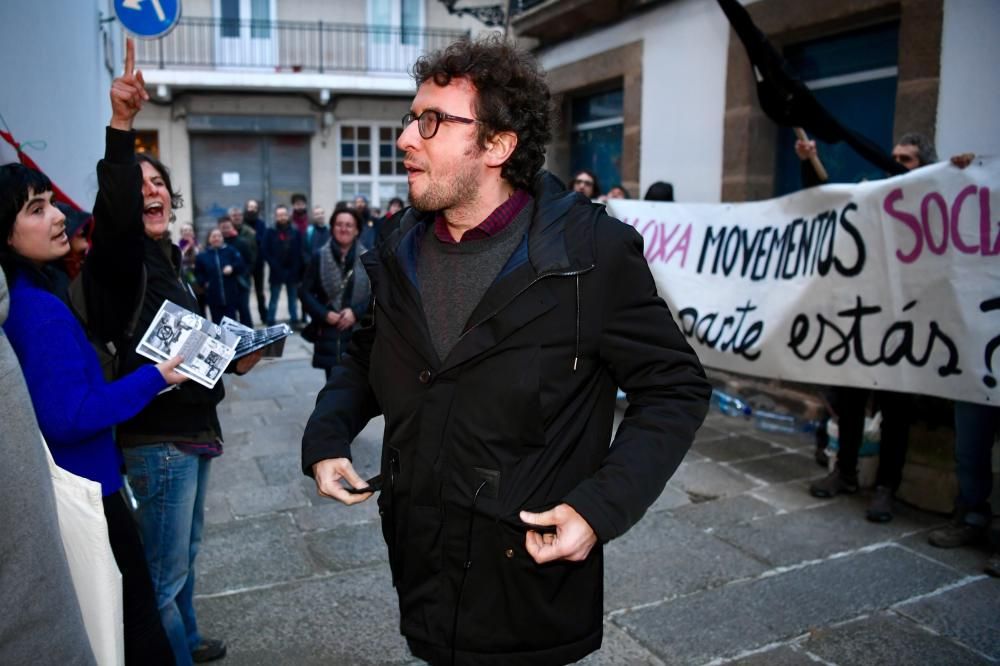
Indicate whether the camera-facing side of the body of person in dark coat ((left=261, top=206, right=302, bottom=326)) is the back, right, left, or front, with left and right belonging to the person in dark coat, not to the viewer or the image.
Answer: front

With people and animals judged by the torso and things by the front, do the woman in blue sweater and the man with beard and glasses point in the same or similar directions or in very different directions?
very different directions

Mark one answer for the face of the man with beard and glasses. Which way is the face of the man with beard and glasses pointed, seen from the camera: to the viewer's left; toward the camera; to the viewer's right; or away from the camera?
to the viewer's left

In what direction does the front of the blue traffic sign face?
toward the camera

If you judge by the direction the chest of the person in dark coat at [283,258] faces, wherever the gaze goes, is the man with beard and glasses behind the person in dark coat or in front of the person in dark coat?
in front

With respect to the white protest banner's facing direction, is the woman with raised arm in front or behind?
in front

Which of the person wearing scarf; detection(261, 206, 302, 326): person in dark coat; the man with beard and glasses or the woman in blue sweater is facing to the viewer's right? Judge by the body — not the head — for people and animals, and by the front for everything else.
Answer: the woman in blue sweater

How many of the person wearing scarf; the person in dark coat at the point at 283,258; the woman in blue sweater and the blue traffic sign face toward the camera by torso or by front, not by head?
3

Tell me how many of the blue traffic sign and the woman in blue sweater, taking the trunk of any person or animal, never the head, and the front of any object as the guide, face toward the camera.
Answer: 1

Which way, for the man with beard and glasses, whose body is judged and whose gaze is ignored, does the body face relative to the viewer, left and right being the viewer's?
facing the viewer and to the left of the viewer

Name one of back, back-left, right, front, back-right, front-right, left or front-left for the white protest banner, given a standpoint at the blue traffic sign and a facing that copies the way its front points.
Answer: front-left

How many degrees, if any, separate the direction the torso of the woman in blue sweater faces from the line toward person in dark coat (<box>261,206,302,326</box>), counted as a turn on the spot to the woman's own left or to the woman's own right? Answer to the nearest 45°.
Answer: approximately 90° to the woman's own left

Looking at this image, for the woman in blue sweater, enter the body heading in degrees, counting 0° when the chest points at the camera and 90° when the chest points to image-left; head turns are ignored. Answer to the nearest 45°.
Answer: approximately 270°
